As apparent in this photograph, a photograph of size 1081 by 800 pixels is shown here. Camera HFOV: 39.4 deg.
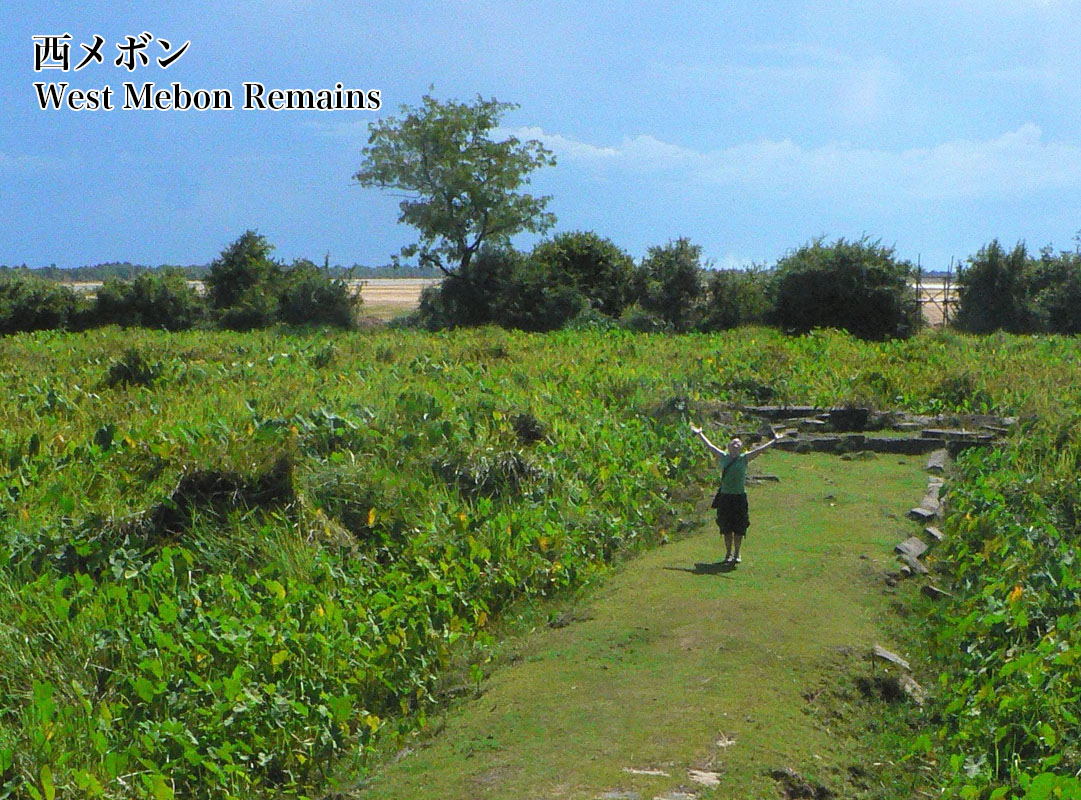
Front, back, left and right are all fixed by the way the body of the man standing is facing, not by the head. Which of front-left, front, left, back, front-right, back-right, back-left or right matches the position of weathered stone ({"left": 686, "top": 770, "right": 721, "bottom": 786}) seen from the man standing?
front

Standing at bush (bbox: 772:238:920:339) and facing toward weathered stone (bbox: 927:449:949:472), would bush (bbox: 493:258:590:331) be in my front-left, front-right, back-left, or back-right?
back-right

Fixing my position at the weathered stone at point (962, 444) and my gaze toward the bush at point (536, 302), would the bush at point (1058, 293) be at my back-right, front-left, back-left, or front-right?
front-right

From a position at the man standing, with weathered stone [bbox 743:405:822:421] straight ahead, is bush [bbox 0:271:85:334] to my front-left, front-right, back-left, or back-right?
front-left

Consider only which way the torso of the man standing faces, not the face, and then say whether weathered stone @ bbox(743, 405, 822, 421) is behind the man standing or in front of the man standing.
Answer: behind

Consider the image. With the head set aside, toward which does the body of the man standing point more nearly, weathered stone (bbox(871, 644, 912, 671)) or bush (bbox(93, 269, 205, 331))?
the weathered stone

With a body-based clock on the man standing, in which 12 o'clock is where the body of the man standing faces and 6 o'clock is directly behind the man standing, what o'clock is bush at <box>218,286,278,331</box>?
The bush is roughly at 5 o'clock from the man standing.

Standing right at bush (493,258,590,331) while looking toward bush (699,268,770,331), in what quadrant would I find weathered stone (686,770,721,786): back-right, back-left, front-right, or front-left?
front-right

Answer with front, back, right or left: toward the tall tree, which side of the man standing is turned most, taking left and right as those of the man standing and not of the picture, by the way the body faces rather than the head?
back

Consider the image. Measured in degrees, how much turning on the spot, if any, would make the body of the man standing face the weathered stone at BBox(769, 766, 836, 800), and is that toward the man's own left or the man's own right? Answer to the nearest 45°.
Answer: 0° — they already face it

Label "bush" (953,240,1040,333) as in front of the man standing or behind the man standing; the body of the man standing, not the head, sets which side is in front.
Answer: behind

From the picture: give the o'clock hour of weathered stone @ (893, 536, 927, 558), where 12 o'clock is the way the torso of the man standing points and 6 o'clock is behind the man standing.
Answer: The weathered stone is roughly at 8 o'clock from the man standing.

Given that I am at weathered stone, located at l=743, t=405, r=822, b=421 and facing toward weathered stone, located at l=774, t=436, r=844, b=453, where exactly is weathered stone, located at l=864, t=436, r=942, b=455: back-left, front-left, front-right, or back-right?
front-left

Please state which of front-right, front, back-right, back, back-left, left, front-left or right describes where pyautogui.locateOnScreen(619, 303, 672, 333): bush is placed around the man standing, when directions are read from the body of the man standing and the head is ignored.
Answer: back

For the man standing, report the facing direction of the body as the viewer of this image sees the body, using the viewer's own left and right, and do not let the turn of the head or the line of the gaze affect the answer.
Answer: facing the viewer

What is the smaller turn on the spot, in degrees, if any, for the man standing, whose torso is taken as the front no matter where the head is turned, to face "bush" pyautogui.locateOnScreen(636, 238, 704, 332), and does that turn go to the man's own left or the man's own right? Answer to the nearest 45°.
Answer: approximately 180°

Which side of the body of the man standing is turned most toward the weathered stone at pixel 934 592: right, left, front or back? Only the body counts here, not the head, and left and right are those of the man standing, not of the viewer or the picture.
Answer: left
